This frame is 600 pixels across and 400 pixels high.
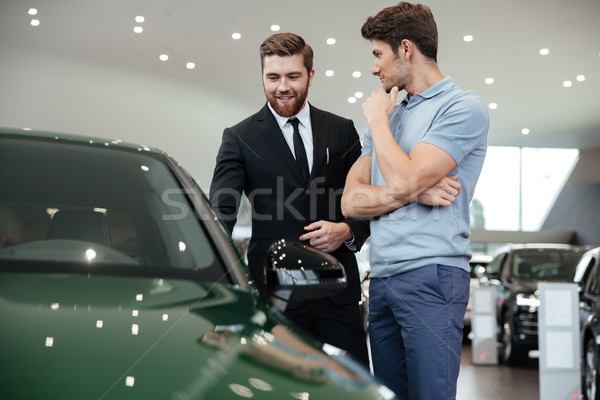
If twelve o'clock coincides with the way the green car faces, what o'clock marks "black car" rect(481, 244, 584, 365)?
The black car is roughly at 7 o'clock from the green car.

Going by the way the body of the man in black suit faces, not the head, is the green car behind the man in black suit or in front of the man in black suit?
in front

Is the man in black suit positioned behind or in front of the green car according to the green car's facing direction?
behind

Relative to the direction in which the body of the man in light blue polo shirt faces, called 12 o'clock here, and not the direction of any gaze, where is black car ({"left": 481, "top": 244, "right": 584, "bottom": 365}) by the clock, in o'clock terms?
The black car is roughly at 5 o'clock from the man in light blue polo shirt.

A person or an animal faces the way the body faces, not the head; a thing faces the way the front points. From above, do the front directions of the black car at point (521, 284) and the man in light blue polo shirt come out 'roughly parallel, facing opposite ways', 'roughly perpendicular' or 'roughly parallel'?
roughly perpendicular

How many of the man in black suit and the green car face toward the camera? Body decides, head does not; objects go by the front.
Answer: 2

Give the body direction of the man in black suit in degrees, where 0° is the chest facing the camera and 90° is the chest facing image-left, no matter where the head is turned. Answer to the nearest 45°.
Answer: approximately 0°

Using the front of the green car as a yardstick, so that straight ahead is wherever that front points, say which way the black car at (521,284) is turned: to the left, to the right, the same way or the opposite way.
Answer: the same way

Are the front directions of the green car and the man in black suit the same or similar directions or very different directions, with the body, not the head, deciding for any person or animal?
same or similar directions

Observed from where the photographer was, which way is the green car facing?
facing the viewer

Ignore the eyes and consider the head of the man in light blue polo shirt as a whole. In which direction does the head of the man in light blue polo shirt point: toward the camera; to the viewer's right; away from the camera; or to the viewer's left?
to the viewer's left

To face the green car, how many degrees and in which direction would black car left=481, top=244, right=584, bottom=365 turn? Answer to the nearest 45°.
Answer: approximately 45° to its right

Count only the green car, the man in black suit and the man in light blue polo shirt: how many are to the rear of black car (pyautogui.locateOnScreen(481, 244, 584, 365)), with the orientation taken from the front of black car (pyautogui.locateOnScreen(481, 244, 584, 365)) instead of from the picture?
0

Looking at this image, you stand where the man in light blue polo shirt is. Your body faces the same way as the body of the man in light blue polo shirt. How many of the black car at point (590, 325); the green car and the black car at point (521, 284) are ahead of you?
1

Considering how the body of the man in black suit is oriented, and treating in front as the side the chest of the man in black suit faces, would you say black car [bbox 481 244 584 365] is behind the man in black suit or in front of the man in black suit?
behind

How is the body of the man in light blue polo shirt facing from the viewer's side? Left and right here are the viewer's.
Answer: facing the viewer and to the left of the viewer

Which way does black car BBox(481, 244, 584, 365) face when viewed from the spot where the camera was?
facing the viewer and to the right of the viewer
